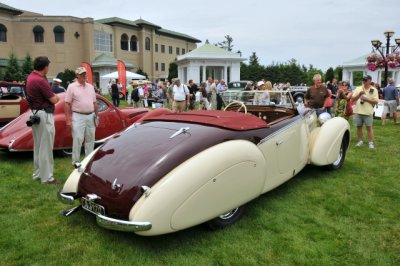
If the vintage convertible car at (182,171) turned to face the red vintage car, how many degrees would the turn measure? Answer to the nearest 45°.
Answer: approximately 90° to its left

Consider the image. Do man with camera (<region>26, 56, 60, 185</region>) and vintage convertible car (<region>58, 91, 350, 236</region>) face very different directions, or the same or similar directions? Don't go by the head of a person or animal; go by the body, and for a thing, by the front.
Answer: same or similar directions

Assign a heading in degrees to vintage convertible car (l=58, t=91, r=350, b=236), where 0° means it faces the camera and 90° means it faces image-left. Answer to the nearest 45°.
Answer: approximately 225°

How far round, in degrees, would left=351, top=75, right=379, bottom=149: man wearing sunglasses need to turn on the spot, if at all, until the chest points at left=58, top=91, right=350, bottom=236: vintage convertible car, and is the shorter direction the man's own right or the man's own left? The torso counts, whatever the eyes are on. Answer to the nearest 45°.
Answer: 0° — they already face it

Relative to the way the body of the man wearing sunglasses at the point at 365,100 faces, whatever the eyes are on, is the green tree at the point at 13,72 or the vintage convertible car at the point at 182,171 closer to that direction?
the vintage convertible car

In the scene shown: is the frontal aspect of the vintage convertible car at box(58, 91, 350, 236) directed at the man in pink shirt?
no

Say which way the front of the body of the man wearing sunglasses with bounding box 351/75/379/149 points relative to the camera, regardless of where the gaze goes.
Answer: toward the camera

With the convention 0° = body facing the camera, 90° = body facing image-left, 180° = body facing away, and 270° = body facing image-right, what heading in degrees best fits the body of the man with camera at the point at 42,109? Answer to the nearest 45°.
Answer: approximately 225°

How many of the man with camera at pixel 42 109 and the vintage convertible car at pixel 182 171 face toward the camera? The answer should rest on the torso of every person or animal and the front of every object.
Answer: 0

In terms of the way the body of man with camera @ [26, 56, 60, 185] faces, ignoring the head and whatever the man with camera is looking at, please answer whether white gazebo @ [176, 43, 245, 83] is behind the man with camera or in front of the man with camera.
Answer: in front

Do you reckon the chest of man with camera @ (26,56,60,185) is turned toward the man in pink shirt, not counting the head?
yes

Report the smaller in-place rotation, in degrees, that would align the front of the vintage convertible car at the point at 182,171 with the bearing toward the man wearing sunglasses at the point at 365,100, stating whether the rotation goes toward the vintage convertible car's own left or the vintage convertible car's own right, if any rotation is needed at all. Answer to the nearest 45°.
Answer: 0° — it already faces them

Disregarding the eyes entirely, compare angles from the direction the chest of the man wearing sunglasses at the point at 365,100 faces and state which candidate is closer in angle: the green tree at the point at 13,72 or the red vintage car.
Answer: the red vintage car

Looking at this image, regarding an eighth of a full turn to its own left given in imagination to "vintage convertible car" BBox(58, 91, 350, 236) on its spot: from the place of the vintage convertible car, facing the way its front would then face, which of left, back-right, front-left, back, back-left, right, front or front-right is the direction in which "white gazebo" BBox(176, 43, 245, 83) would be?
front

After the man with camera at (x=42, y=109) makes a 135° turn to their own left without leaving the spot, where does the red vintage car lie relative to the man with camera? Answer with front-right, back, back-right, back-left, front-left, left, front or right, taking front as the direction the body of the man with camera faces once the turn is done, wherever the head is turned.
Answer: right
